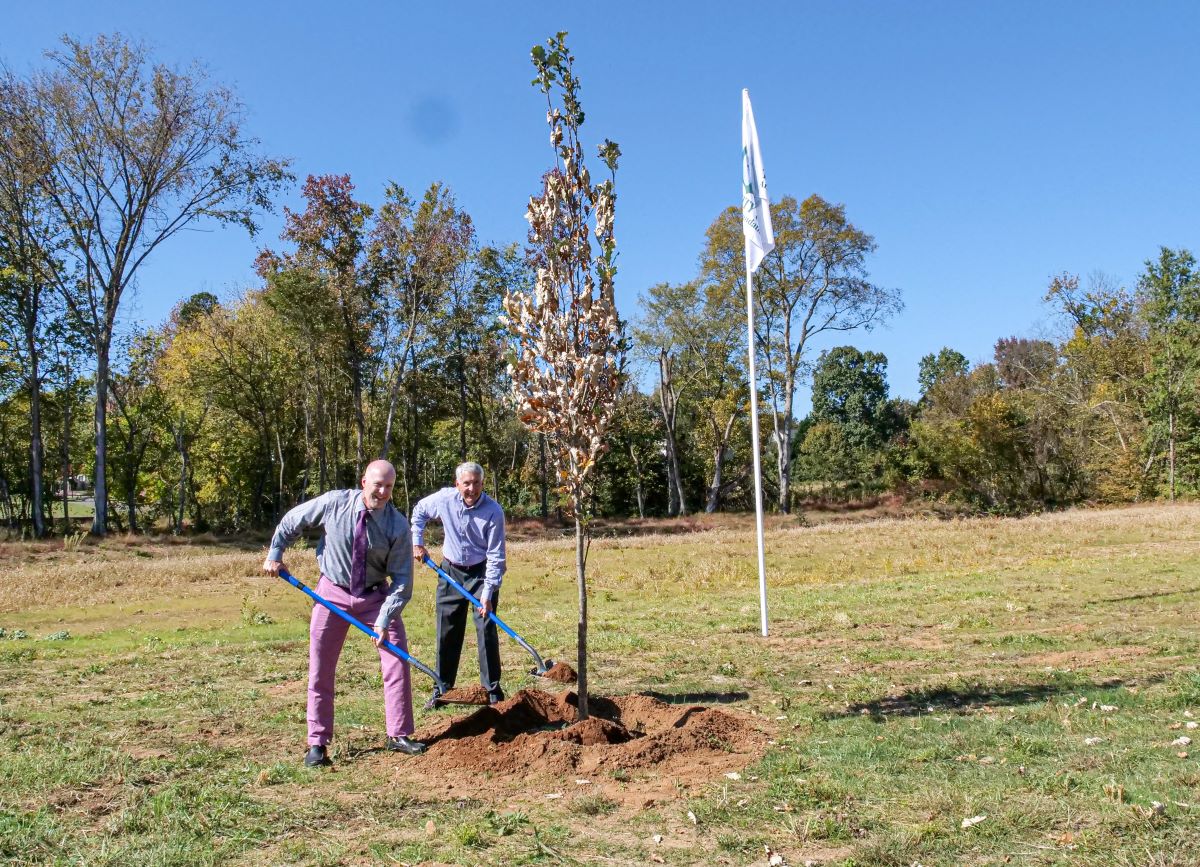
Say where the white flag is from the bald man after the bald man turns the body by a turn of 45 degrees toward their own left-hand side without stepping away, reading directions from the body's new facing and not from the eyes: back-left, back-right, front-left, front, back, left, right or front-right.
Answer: left

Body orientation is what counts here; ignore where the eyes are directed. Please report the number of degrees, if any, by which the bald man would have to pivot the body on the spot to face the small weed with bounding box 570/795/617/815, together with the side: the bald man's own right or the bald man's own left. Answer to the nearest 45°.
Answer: approximately 45° to the bald man's own left

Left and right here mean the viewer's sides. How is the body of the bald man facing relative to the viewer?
facing the viewer

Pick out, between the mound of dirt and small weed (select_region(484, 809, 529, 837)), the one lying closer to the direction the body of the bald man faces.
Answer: the small weed

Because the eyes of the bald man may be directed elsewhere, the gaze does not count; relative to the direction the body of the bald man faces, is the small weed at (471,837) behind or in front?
in front

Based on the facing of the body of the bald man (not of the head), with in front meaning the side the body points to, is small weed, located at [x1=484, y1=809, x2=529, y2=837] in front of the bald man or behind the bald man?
in front

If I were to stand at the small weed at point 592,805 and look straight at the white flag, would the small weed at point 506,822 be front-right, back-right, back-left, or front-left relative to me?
back-left

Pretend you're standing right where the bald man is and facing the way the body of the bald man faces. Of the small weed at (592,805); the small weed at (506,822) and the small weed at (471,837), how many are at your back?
0

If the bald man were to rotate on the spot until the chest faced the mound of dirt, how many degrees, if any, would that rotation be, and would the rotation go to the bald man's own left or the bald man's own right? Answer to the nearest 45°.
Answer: approximately 45° to the bald man's own left
